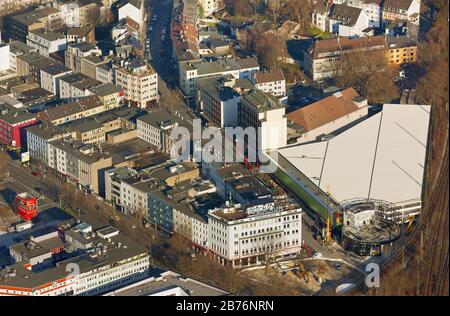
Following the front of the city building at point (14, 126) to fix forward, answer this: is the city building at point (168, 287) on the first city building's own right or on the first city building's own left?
on the first city building's own left

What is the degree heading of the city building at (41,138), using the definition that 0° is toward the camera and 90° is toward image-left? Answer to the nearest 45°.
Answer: approximately 45°

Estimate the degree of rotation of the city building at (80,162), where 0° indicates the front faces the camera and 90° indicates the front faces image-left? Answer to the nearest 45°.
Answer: approximately 45°

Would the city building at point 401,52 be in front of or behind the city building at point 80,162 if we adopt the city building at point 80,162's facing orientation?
behind

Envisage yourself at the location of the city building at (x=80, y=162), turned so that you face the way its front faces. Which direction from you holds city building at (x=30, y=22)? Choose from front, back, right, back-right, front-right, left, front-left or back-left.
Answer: back-right

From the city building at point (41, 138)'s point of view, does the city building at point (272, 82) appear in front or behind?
behind

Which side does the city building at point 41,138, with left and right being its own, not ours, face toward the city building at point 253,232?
left

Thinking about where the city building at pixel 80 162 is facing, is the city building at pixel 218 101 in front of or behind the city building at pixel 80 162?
behind
